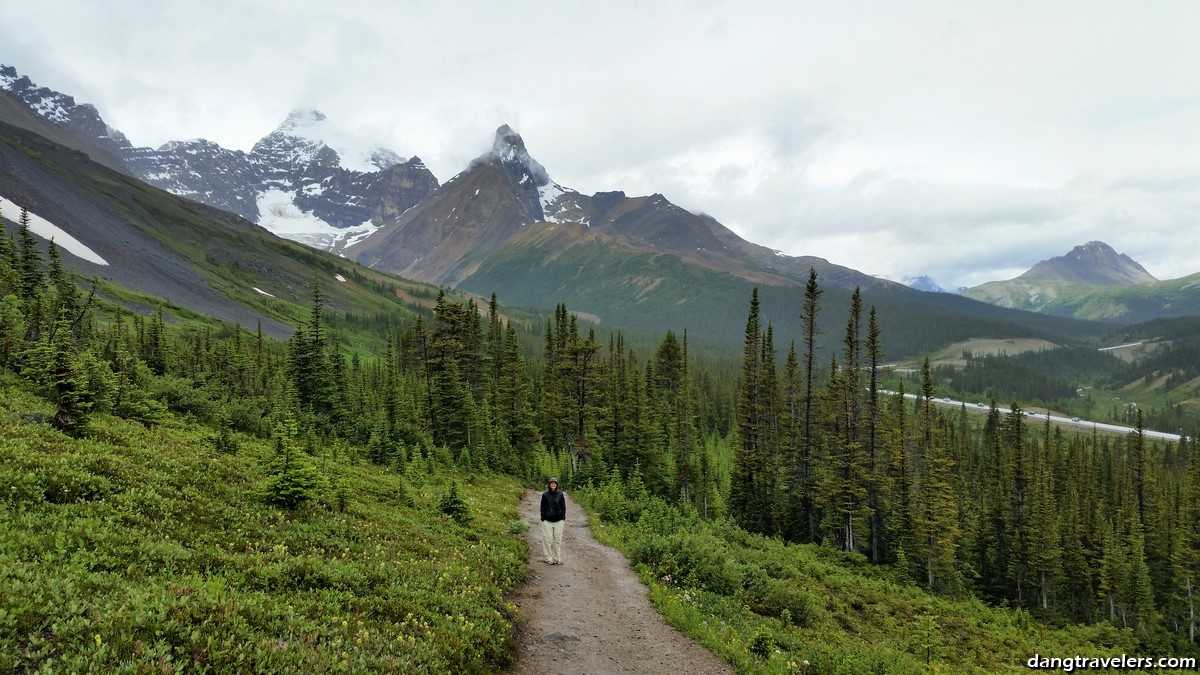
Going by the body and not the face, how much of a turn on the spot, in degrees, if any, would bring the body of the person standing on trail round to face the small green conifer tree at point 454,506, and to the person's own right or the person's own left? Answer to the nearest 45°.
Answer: approximately 135° to the person's own right

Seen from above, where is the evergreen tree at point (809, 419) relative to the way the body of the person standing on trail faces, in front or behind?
behind

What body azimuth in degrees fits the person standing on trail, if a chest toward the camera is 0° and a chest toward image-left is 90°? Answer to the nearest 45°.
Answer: approximately 0°
